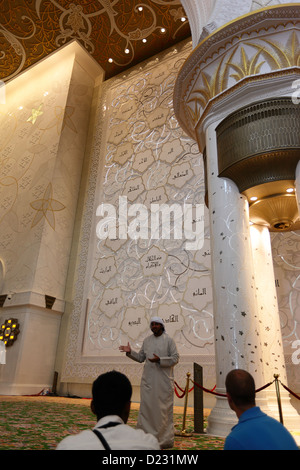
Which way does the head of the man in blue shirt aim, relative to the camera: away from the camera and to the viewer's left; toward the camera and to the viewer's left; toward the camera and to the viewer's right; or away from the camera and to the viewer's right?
away from the camera and to the viewer's left

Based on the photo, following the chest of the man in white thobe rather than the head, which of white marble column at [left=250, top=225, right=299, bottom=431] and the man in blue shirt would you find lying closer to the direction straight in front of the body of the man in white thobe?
the man in blue shirt

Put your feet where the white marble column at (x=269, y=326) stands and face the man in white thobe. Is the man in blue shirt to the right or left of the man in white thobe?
left

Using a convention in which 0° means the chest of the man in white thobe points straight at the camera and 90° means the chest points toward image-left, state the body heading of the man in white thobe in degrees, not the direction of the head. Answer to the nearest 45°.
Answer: approximately 45°

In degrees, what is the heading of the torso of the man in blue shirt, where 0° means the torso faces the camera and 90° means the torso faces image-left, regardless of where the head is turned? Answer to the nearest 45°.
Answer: approximately 135°

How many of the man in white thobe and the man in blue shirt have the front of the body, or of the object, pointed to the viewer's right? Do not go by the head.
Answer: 0

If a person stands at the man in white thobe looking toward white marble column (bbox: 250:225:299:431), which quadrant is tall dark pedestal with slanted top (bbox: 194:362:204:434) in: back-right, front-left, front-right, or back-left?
front-left

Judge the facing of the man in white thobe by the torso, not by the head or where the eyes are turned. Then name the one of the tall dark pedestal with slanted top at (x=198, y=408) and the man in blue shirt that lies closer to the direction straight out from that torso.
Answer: the man in blue shirt

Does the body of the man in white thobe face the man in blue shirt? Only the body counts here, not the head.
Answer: no

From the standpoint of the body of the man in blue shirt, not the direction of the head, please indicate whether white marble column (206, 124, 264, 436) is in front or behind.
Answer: in front

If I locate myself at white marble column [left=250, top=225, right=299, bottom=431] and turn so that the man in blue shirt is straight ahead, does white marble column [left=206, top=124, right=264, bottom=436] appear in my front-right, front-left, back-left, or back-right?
front-right
